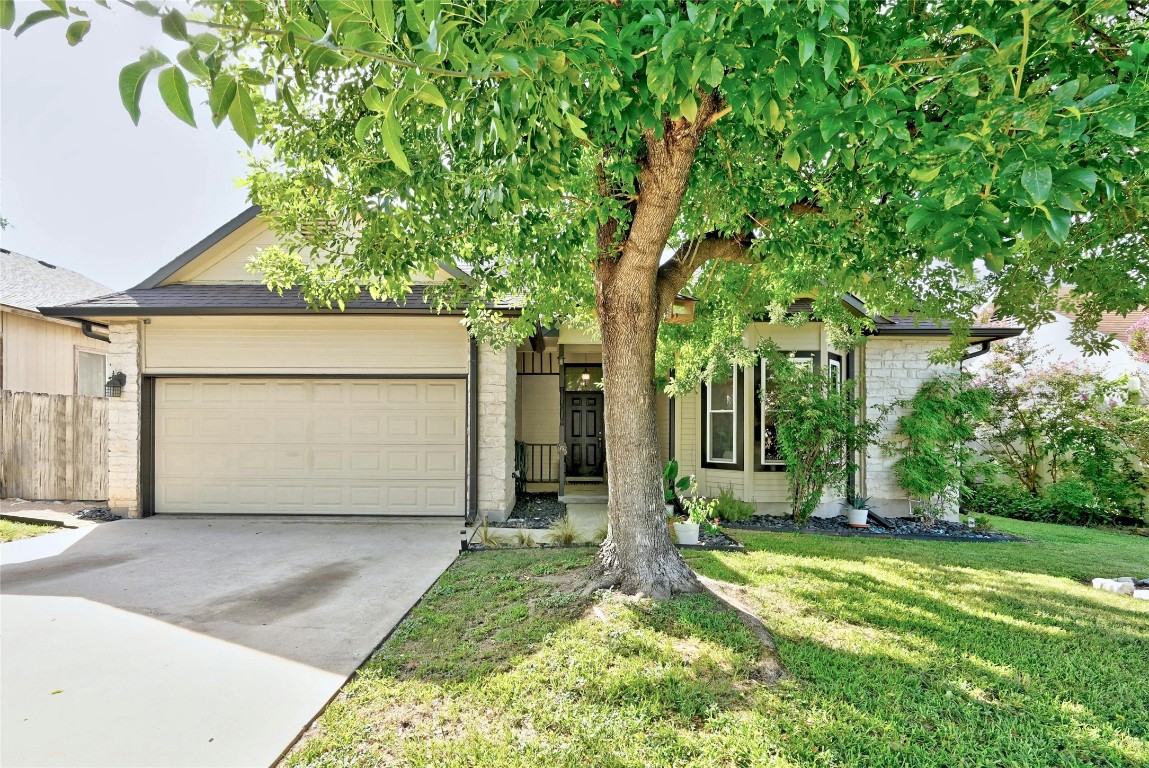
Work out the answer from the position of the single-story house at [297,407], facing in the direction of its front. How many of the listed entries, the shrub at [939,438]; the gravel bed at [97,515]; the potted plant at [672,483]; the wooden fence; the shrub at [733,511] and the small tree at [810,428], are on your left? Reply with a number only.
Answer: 4

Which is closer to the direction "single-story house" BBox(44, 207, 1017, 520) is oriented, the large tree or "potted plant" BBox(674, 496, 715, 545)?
the large tree

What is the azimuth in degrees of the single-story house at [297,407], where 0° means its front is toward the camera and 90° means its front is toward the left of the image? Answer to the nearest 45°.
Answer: approximately 0°

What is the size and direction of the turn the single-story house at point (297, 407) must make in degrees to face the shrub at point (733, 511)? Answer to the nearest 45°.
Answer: approximately 90° to its left

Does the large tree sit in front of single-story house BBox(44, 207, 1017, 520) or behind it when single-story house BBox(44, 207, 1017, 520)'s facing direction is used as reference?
in front

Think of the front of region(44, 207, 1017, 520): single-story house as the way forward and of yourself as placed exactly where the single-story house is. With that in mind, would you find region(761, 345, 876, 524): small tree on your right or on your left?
on your left

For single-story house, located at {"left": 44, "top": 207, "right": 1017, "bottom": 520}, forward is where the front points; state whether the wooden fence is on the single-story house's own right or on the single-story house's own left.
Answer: on the single-story house's own right

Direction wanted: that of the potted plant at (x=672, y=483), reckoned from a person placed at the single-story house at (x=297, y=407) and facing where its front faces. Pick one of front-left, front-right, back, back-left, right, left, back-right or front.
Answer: left

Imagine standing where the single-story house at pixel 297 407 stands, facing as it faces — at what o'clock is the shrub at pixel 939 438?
The shrub is roughly at 9 o'clock from the single-story house.

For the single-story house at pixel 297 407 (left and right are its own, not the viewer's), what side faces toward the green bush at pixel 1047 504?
left

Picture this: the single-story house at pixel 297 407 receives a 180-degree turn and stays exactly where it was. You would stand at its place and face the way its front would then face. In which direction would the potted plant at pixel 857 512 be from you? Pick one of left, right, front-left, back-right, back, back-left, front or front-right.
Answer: right
